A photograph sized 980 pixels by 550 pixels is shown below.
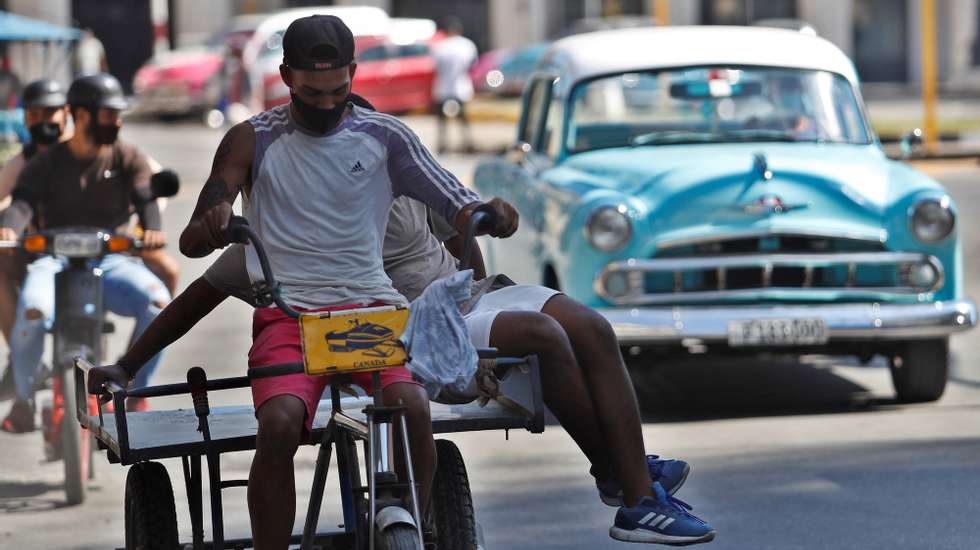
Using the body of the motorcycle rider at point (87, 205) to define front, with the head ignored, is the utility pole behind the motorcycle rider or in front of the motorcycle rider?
behind

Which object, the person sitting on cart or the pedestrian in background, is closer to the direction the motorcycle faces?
the person sitting on cart

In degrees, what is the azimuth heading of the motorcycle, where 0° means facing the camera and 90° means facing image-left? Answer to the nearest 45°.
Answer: approximately 0°

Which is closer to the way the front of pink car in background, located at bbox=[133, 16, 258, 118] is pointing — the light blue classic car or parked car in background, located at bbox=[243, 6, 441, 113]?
the light blue classic car

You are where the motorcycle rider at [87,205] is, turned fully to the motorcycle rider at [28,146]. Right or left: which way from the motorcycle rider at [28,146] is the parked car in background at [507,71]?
right
